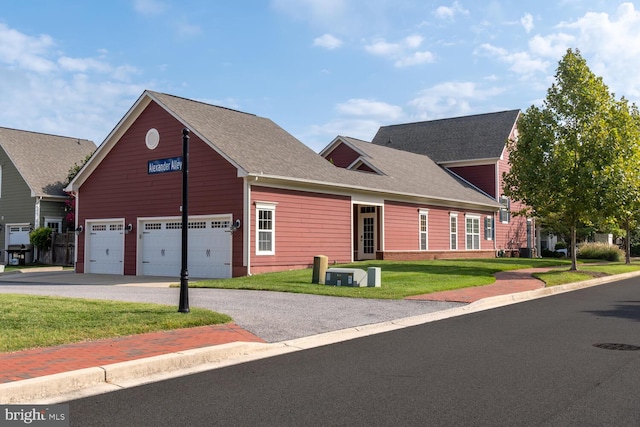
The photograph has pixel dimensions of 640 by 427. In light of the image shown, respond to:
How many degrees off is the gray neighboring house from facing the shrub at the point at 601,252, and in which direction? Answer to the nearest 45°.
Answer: approximately 135° to its left

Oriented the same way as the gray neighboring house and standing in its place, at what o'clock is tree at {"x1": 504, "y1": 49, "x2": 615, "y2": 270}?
The tree is roughly at 9 o'clock from the gray neighboring house.

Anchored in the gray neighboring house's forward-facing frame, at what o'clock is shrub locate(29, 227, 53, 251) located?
The shrub is roughly at 10 o'clock from the gray neighboring house.

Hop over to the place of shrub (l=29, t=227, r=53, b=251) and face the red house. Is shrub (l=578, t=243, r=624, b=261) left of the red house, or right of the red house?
left

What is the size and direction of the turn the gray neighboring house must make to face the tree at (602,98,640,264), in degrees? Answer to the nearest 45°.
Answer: approximately 90° to its left

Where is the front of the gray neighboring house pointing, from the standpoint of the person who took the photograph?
facing the viewer and to the left of the viewer

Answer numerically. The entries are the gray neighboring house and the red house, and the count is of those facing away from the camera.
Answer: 0

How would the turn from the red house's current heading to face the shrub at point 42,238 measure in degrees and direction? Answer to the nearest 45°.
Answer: approximately 90° to its right

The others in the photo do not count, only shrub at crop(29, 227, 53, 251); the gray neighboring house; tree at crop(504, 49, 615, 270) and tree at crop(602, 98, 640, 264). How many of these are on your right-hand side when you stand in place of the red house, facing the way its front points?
2
